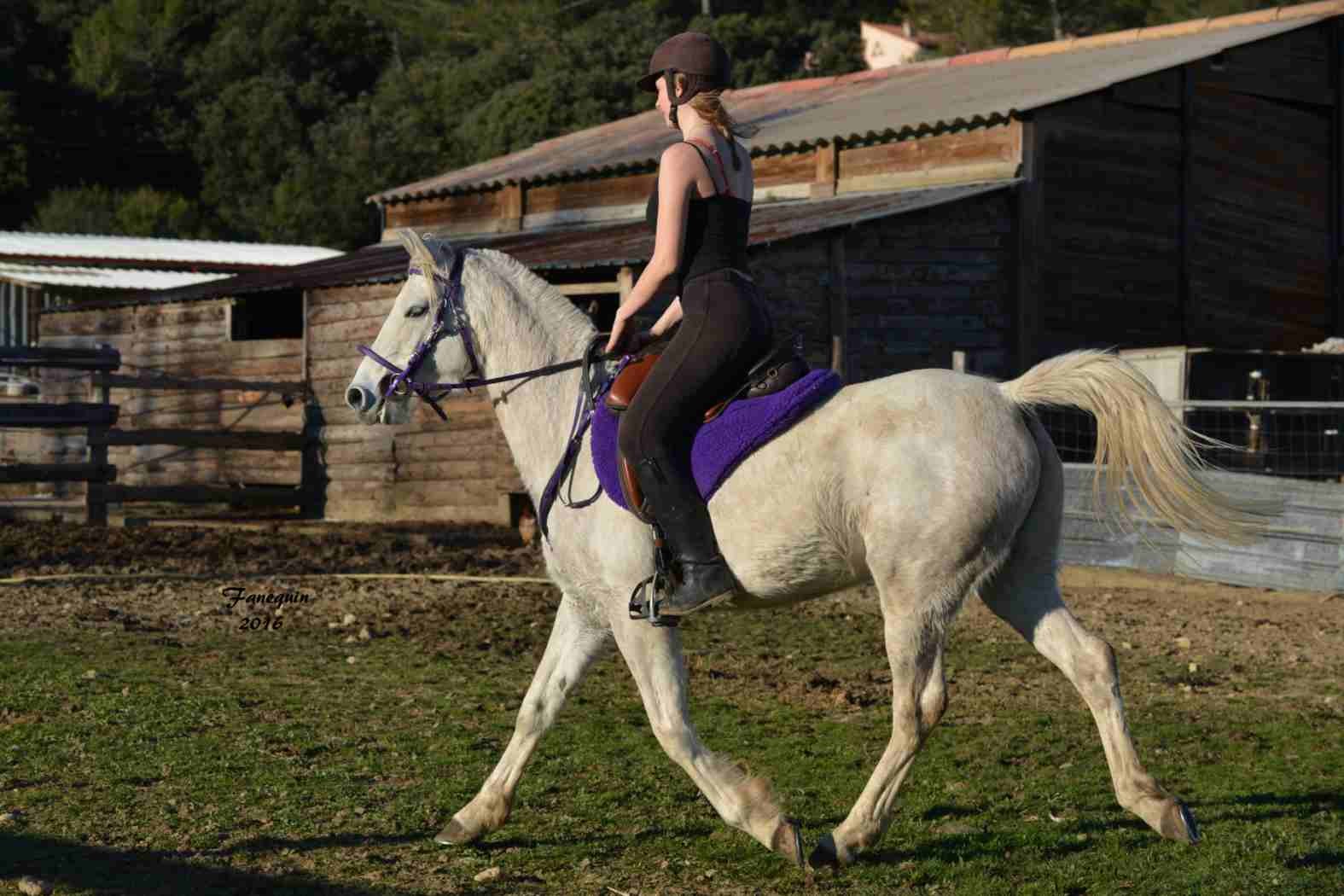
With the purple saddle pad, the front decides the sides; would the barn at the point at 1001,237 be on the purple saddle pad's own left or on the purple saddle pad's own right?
on the purple saddle pad's own right

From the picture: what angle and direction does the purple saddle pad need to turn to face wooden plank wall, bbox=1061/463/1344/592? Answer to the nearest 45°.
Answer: approximately 135° to its right

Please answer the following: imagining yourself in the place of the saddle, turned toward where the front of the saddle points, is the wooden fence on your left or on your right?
on your right

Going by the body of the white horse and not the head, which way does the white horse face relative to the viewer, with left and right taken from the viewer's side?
facing to the left of the viewer

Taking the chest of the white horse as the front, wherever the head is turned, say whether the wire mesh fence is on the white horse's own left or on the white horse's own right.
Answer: on the white horse's own right

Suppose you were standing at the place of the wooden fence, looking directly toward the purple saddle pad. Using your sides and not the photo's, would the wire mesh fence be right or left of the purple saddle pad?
left

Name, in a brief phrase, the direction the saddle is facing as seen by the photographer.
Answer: facing to the left of the viewer

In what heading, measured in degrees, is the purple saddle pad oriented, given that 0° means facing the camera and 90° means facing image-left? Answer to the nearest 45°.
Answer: approximately 90°

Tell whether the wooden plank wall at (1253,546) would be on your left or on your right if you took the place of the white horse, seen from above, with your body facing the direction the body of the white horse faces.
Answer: on your right

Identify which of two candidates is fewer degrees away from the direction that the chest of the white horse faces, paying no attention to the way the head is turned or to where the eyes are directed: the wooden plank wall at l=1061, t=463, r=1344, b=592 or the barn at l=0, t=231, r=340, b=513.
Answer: the barn

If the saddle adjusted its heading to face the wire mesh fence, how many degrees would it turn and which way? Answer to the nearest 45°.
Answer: approximately 135° to its right
